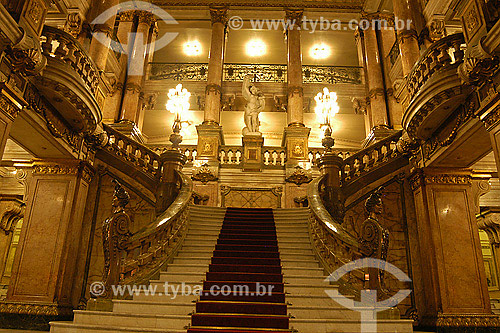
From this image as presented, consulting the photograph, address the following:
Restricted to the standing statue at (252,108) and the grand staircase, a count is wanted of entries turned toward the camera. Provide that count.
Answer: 2

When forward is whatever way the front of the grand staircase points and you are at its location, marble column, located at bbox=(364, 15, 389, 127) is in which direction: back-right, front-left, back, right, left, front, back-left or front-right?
back-left

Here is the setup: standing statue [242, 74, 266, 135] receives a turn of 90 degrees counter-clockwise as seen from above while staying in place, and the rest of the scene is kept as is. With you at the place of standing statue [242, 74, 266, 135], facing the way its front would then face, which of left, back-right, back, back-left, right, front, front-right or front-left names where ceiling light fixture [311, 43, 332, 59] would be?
front-left

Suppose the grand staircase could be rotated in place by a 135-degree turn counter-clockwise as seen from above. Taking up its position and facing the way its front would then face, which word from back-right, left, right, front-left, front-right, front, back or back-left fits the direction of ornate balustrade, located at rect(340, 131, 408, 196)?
front

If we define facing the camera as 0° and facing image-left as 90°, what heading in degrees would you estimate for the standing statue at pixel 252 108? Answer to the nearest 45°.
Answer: approximately 0°

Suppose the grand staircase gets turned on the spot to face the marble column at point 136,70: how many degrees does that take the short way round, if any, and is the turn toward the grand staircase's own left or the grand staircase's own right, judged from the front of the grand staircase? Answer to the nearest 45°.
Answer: approximately 135° to the grand staircase's own right
